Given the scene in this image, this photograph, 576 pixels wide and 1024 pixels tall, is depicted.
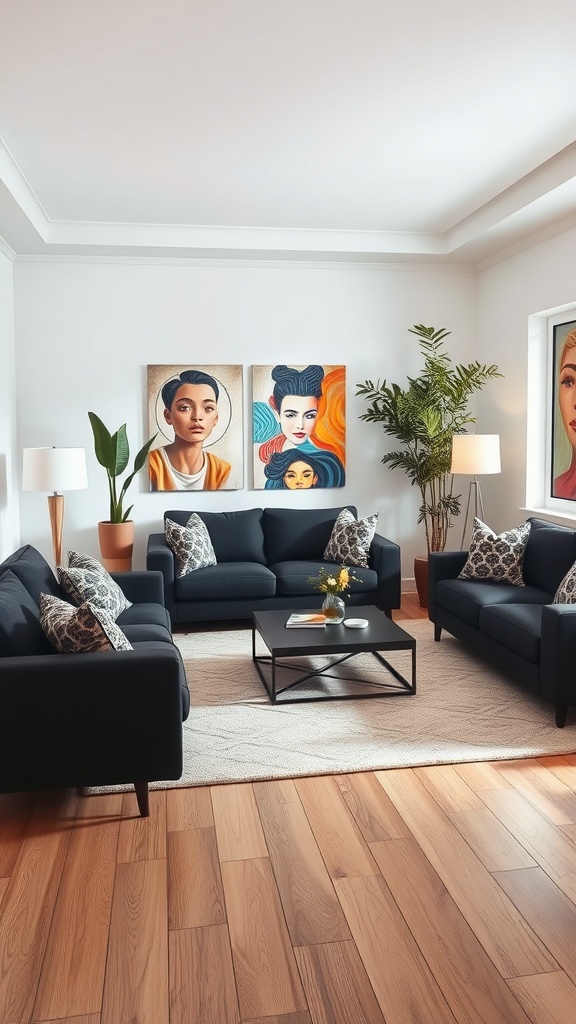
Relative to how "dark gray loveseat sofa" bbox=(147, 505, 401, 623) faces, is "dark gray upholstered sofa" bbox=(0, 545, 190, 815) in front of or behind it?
in front

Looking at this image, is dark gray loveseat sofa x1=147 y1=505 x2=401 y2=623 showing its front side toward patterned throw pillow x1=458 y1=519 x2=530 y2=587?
no

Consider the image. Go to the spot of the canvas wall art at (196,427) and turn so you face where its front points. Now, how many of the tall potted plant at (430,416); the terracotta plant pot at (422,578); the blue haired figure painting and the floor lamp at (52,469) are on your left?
3

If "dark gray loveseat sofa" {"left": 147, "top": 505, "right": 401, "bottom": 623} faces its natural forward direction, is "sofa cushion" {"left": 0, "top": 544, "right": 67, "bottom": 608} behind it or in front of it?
in front

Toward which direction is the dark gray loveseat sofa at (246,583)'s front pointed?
toward the camera

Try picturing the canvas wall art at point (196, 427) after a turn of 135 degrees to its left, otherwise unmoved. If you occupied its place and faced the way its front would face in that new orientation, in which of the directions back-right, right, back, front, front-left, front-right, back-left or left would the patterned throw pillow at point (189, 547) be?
back-right

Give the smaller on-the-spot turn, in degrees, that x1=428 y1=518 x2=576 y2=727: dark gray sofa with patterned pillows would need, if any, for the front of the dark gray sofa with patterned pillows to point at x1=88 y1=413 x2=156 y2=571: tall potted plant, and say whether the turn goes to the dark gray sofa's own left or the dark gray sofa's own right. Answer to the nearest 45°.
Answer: approximately 45° to the dark gray sofa's own right

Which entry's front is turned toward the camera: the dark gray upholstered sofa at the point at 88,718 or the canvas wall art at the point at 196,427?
the canvas wall art

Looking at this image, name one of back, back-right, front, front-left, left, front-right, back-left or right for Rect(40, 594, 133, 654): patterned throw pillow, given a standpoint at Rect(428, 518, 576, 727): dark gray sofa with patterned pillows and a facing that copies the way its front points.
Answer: front

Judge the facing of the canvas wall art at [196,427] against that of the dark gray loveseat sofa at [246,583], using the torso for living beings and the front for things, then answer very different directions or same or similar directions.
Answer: same or similar directions

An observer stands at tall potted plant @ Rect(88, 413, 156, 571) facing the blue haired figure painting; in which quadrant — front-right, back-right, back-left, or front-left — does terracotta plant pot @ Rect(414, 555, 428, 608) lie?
front-right

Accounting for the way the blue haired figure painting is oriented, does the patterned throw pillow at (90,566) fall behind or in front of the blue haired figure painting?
in front

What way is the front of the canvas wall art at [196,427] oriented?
toward the camera

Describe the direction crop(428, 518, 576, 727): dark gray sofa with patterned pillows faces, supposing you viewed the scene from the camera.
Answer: facing the viewer and to the left of the viewer

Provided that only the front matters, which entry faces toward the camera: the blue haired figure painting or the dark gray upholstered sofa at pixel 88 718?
the blue haired figure painting

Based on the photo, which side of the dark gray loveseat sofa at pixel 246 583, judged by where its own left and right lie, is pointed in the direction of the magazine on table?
front

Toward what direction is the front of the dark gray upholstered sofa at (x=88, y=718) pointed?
to the viewer's right

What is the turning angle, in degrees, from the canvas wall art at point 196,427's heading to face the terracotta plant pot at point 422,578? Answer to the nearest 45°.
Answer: approximately 90° to its left

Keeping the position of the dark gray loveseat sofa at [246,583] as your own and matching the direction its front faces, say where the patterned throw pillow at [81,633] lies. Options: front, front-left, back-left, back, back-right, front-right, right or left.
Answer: front
